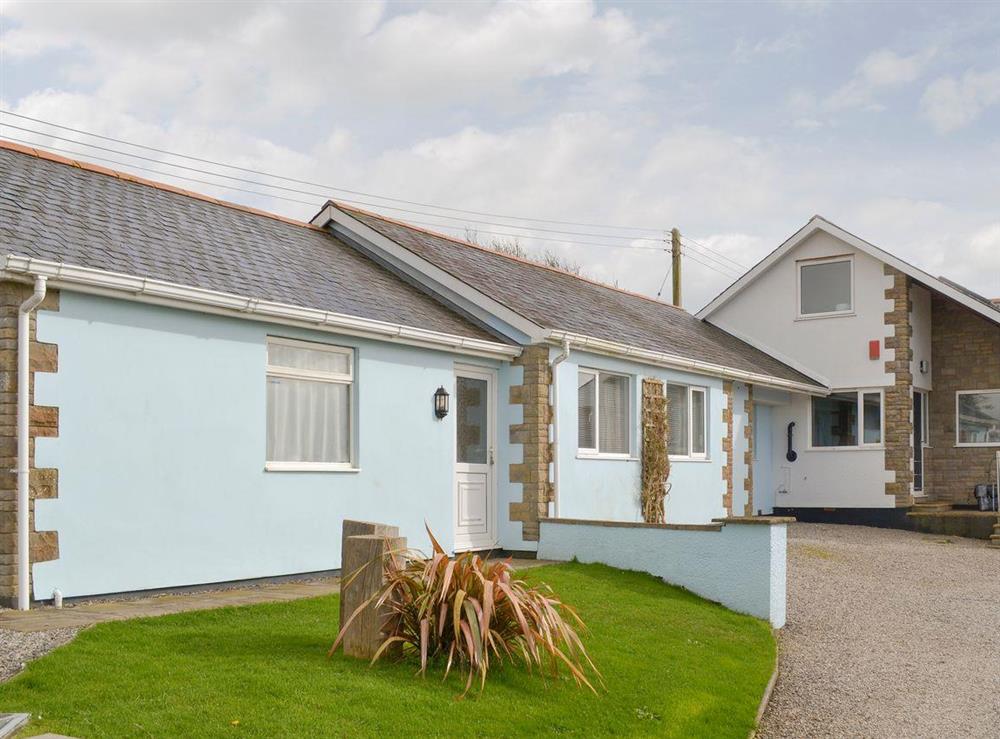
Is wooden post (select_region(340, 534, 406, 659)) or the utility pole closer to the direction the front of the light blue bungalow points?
the wooden post

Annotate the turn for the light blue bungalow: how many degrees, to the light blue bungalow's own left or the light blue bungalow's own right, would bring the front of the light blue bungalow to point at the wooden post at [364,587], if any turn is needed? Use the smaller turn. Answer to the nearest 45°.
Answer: approximately 45° to the light blue bungalow's own right

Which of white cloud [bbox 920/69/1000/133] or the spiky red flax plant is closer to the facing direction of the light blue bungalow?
the spiky red flax plant

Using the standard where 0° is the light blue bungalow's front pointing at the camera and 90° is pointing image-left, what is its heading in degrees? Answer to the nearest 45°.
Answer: approximately 315°
